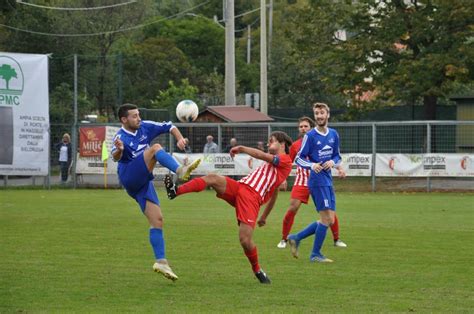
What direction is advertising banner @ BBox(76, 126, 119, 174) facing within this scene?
toward the camera

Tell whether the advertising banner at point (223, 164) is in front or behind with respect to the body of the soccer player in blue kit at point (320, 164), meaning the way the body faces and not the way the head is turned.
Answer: behind

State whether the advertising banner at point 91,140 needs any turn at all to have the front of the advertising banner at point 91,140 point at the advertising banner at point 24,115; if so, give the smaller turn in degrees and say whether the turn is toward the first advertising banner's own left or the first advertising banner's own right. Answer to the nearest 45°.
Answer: approximately 45° to the first advertising banner's own right

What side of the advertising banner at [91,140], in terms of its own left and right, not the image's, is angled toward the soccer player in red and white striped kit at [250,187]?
front

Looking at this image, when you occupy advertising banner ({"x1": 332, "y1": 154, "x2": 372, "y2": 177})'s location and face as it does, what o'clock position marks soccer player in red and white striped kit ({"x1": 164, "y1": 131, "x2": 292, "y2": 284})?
The soccer player in red and white striped kit is roughly at 12 o'clock from the advertising banner.

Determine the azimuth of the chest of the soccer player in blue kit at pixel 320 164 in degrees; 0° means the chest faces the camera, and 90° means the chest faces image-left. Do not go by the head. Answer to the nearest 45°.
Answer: approximately 315°

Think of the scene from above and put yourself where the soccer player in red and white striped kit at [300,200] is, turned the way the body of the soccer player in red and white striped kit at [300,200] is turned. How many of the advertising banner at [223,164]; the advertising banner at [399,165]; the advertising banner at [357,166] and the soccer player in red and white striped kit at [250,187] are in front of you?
1

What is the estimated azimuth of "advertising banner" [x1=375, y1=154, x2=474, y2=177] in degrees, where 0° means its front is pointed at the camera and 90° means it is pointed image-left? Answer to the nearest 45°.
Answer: approximately 0°

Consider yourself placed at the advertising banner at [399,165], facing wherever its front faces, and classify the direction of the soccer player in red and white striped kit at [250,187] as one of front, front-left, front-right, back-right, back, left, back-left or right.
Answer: front

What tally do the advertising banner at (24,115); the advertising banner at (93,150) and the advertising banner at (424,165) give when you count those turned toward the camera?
3

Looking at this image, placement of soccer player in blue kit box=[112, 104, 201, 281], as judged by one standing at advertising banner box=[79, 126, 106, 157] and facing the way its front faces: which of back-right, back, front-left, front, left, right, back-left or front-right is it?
front

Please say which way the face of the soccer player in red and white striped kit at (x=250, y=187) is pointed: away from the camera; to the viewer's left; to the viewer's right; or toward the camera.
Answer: to the viewer's left

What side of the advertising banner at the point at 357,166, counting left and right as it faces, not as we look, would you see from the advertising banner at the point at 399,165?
left

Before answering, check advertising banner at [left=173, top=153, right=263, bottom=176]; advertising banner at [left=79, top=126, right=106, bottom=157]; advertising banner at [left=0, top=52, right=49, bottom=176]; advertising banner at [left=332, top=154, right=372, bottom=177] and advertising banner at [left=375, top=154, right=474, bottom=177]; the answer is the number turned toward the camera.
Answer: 5
